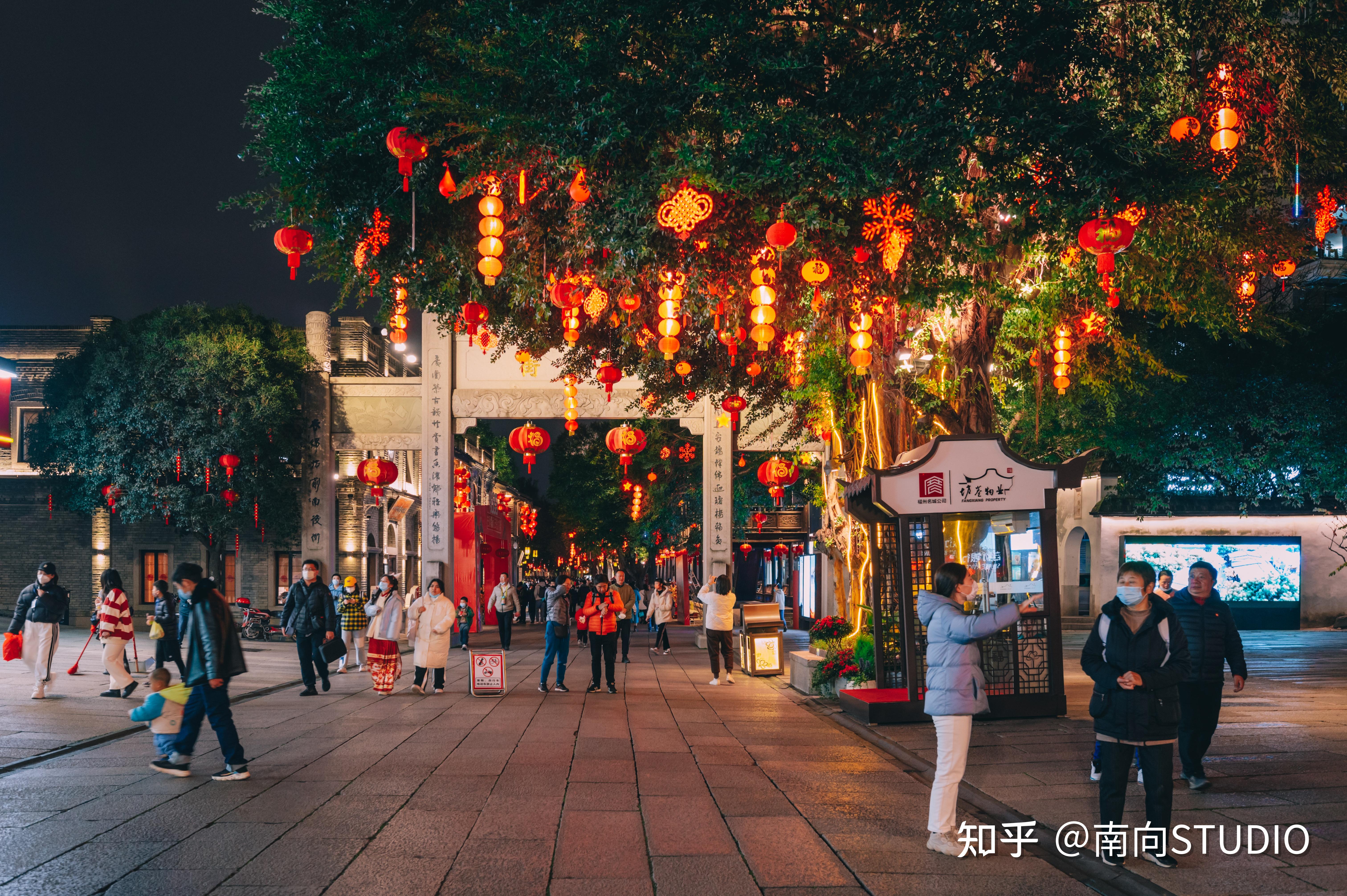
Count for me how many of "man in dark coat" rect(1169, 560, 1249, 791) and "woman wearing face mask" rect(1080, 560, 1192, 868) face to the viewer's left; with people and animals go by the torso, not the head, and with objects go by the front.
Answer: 0

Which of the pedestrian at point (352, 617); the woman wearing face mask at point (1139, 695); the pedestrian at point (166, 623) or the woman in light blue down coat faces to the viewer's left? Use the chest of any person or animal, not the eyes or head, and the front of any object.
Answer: the pedestrian at point (166, 623)

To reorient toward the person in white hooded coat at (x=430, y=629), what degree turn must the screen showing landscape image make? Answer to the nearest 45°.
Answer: approximately 45° to its right

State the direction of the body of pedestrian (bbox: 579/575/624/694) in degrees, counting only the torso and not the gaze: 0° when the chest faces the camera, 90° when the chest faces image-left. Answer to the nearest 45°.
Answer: approximately 0°

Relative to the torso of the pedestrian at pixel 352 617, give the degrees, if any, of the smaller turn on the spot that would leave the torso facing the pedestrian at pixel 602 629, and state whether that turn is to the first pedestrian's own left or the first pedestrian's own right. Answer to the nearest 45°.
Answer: approximately 45° to the first pedestrian's own left

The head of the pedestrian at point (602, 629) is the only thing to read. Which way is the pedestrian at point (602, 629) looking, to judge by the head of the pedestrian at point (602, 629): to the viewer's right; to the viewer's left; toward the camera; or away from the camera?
toward the camera

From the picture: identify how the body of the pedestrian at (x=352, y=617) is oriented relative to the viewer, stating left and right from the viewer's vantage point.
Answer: facing the viewer

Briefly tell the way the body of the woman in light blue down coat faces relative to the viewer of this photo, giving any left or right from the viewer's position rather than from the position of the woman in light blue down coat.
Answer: facing to the right of the viewer

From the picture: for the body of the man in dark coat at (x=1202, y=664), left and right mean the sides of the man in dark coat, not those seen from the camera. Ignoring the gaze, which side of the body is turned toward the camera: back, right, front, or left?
front

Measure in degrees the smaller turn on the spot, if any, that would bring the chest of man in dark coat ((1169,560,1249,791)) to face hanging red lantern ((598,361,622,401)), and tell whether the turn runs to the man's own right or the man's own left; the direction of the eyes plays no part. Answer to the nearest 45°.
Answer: approximately 135° to the man's own right

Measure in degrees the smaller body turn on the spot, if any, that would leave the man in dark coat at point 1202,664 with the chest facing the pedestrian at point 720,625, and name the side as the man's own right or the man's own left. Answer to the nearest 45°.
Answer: approximately 135° to the man's own right

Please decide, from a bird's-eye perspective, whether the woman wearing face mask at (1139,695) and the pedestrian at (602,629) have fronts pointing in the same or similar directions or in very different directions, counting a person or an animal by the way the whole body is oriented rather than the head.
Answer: same or similar directions

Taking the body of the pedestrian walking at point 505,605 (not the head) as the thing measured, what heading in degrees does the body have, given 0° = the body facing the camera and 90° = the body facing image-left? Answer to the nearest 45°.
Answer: approximately 0°

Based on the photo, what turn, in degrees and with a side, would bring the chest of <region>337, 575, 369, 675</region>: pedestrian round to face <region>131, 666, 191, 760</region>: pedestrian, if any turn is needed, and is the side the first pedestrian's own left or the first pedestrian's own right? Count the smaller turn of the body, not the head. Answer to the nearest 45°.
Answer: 0° — they already face them

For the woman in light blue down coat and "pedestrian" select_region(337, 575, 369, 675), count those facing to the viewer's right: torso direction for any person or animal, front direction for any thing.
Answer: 1

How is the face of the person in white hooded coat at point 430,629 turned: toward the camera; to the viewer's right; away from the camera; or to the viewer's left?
toward the camera

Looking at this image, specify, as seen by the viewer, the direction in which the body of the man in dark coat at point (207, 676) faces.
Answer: to the viewer's left

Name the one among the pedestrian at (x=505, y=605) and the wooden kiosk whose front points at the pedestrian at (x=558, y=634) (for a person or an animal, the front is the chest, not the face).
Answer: the pedestrian at (x=505, y=605)
